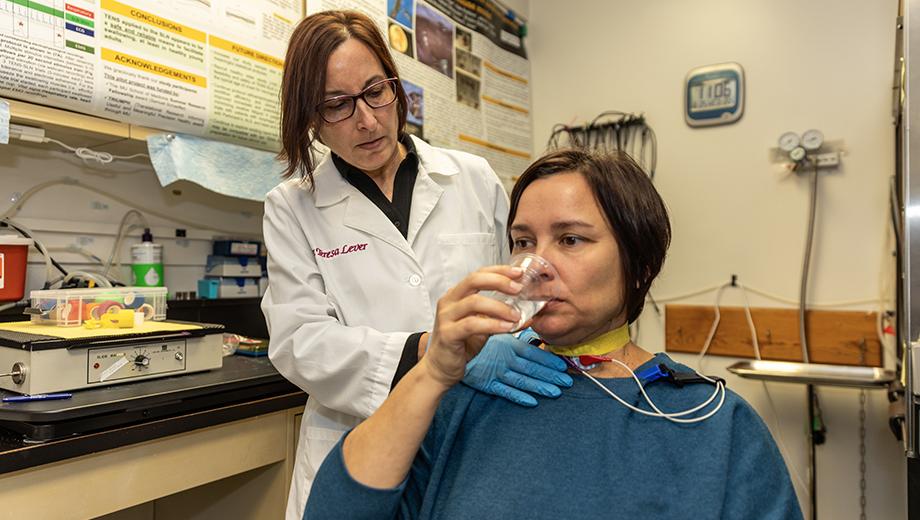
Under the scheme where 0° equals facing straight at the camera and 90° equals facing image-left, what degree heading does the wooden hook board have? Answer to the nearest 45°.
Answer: approximately 0°

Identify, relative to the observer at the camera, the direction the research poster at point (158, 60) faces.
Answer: facing the viewer and to the right of the viewer

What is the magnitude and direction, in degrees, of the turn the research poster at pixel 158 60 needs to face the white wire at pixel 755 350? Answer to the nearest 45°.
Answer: approximately 45° to its left

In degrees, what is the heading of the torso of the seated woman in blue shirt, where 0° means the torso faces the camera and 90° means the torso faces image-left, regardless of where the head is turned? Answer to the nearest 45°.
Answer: approximately 45°

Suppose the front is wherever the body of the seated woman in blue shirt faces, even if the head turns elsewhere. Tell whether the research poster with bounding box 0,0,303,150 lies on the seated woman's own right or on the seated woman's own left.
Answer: on the seated woman's own right

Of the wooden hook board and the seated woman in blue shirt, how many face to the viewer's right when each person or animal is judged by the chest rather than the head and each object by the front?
0

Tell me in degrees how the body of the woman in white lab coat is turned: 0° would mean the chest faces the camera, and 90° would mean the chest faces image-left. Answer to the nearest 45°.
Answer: approximately 315°

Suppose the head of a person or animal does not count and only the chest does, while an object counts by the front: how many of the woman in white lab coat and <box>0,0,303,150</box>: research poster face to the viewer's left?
0

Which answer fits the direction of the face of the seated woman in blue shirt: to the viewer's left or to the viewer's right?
to the viewer's left

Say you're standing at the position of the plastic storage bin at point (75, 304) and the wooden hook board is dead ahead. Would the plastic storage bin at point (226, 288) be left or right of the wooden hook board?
left
